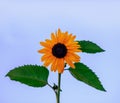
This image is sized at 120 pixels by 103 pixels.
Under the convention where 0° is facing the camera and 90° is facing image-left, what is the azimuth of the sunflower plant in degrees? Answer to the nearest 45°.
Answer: approximately 0°
